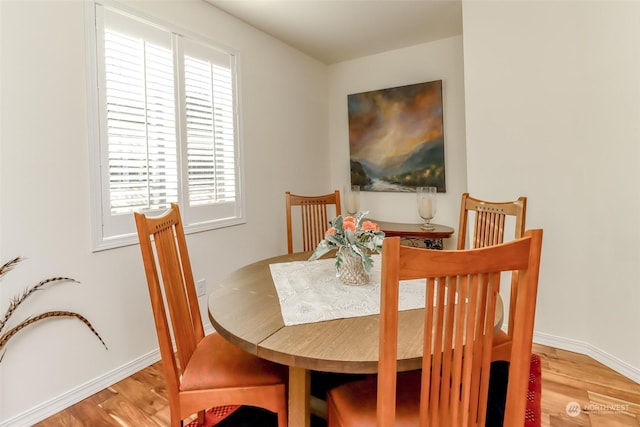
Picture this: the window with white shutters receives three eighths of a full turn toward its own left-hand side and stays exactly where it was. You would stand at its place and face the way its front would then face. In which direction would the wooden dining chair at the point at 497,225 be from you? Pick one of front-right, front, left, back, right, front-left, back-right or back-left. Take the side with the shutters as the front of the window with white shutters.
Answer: back-right

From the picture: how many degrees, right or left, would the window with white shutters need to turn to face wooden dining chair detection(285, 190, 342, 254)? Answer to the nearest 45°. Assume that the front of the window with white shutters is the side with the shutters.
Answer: approximately 45° to its left

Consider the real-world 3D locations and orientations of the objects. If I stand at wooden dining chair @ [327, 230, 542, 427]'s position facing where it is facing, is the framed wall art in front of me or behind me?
in front

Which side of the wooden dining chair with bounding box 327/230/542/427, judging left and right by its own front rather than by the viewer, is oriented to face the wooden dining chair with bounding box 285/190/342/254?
front

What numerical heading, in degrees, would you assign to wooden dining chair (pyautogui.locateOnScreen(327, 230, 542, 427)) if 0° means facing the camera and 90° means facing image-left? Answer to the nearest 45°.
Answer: approximately 135°

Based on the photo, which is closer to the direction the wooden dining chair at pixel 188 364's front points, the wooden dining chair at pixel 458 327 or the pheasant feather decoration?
the wooden dining chair

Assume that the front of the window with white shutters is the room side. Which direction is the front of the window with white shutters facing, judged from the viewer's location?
facing the viewer and to the right of the viewer

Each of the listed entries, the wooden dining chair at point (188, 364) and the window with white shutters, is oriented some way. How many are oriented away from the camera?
0

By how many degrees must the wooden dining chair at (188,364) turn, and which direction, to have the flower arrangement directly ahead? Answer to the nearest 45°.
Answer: approximately 45° to its left

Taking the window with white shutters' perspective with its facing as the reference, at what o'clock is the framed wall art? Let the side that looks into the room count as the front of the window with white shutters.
The framed wall art is roughly at 10 o'clock from the window with white shutters.

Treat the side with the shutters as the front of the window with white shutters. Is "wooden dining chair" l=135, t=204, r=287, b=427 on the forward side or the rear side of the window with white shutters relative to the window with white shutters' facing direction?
on the forward side
